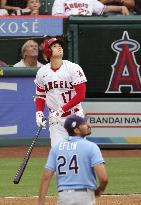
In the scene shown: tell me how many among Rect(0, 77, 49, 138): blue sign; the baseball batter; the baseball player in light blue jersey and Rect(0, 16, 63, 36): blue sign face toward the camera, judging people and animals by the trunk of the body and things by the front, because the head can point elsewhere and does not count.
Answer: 3

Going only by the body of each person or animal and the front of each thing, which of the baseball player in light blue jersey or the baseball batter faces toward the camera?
the baseball batter

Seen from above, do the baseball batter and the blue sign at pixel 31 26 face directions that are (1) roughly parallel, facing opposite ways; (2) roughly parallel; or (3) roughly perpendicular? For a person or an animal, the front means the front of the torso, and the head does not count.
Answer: roughly parallel

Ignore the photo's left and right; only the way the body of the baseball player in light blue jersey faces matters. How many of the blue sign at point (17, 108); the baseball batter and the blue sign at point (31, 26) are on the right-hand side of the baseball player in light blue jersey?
0

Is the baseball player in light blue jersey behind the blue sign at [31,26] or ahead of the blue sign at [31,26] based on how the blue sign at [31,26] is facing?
ahead

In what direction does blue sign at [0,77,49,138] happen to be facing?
toward the camera

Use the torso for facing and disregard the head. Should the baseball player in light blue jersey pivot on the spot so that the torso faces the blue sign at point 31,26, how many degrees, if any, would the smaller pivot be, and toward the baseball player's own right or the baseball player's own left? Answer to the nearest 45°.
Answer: approximately 45° to the baseball player's own left

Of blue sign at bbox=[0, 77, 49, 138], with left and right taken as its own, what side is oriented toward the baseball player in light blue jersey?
front

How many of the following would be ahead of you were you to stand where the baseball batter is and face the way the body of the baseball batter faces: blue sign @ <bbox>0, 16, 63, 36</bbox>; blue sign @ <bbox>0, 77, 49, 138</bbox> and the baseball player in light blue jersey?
1

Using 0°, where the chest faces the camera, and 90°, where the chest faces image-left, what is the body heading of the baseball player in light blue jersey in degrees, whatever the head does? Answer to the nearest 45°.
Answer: approximately 225°

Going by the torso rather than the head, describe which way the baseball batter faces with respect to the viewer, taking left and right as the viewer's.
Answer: facing the viewer

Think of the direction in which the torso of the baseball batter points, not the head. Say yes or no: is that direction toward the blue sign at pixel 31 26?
no

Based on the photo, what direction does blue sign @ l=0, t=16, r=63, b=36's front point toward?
toward the camera
